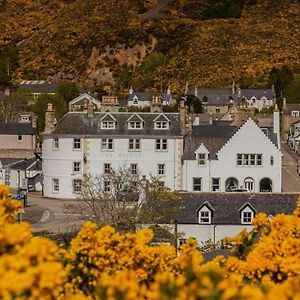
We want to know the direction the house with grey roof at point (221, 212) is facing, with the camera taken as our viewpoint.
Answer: facing the viewer

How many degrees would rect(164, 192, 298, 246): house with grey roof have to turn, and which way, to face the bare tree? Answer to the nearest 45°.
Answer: approximately 90° to its right

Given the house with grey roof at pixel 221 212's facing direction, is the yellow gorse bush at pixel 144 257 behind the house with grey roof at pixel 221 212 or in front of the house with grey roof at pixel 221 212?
in front

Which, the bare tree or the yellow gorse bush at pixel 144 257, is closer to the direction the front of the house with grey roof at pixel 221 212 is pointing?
the yellow gorse bush
